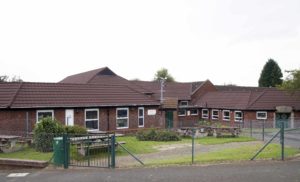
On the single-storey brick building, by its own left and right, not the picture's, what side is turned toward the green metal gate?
front

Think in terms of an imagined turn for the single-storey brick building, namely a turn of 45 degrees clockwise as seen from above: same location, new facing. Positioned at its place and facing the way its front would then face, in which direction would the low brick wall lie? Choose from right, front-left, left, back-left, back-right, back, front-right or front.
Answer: front-left

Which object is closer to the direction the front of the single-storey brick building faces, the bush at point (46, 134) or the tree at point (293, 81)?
the bush

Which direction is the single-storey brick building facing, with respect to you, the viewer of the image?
facing the viewer

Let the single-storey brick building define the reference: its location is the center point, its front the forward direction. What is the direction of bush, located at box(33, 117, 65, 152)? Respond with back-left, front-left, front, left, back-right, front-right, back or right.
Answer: front

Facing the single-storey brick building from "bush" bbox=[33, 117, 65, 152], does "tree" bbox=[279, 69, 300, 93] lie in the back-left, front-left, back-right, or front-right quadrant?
front-right
